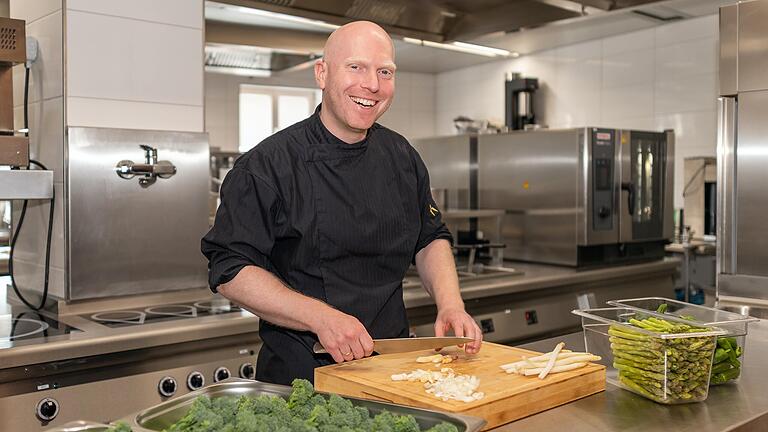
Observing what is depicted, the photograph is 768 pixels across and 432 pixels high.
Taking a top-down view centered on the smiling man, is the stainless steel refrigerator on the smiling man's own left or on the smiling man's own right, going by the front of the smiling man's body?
on the smiling man's own left

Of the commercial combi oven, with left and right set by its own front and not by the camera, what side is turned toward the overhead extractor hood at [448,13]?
right

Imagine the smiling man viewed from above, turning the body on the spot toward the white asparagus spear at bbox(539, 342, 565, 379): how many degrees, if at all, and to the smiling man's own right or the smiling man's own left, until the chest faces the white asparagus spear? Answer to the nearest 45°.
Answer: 0° — they already face it

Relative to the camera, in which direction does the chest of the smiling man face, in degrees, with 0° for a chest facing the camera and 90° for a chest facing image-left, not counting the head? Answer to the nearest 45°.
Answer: approximately 315°

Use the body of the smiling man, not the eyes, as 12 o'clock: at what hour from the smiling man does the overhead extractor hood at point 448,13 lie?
The overhead extractor hood is roughly at 8 o'clock from the smiling man.

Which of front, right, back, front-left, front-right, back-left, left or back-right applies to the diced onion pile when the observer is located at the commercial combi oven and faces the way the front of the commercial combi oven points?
front-right

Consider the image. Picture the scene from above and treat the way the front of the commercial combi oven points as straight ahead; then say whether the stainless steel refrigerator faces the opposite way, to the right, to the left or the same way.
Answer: to the right
